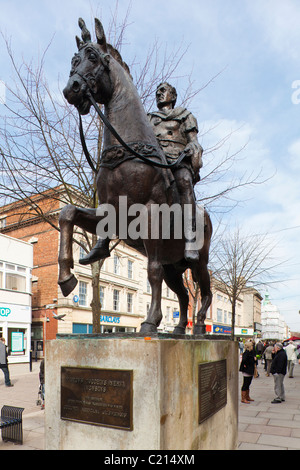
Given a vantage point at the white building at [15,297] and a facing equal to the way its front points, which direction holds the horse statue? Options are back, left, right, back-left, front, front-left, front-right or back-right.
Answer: front-right

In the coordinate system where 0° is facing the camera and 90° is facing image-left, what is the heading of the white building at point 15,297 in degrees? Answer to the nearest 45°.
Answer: approximately 315°

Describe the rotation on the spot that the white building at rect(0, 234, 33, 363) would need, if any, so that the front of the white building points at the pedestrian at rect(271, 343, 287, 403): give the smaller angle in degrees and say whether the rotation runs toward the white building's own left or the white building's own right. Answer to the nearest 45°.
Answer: approximately 45° to the white building's own right

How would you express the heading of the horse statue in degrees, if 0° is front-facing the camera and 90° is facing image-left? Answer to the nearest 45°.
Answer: approximately 45°

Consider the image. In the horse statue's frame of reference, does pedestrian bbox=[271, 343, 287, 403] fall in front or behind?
behind

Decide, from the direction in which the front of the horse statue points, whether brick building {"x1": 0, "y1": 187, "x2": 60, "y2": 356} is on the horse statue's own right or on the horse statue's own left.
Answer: on the horse statue's own right
